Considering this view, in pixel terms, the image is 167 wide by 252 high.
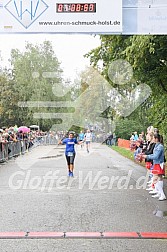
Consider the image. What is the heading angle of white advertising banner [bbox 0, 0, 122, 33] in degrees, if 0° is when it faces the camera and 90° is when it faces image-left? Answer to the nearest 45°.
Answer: approximately 0°

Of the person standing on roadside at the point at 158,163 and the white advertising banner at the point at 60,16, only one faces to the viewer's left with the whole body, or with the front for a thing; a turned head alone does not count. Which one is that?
the person standing on roadside

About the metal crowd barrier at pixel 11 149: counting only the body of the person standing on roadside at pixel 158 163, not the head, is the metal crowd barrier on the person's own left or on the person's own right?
on the person's own right

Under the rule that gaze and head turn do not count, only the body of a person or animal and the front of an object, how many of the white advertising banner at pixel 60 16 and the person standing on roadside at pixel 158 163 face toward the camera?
1

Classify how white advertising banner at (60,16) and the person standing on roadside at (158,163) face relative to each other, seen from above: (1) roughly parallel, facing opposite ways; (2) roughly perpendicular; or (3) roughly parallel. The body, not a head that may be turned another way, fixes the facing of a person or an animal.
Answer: roughly perpendicular

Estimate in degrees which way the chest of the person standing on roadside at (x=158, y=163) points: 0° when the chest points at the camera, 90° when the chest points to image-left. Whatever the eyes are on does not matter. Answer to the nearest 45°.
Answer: approximately 90°
